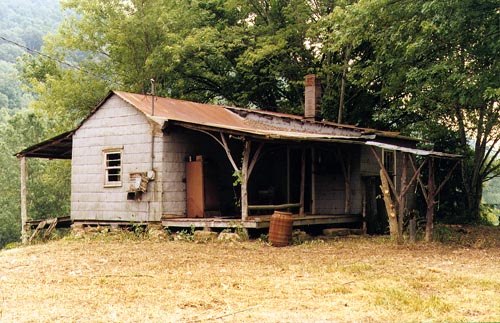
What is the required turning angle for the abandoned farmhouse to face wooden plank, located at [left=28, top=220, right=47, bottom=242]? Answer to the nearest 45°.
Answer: approximately 135° to its right

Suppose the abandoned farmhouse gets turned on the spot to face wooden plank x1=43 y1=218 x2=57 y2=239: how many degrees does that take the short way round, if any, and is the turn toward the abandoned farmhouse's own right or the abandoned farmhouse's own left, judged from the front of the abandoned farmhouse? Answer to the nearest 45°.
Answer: approximately 135° to the abandoned farmhouse's own right

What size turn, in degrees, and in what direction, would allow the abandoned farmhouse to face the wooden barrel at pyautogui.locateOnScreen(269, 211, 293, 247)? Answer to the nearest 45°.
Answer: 0° — it already faces it

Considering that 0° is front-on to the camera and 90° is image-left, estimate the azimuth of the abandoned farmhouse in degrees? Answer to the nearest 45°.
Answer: approximately 315°

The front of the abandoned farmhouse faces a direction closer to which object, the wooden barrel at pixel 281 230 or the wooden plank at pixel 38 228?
the wooden barrel
